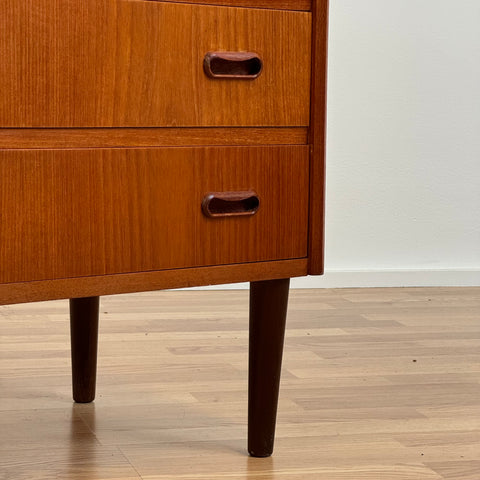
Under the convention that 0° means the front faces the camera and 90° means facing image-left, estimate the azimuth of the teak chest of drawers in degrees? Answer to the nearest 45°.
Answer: approximately 315°
